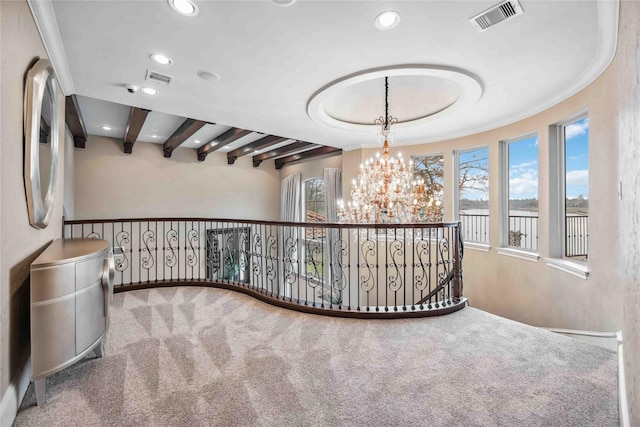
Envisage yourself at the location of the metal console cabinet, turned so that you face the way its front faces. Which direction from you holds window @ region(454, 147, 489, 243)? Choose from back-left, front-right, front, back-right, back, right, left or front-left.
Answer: front-left

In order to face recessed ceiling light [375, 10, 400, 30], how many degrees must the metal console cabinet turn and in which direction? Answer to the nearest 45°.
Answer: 0° — it already faces it

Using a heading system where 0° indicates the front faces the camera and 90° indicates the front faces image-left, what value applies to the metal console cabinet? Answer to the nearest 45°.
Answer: approximately 315°

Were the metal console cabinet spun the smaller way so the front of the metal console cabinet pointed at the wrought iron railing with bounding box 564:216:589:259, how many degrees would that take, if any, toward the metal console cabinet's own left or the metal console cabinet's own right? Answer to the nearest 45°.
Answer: approximately 45° to the metal console cabinet's own left

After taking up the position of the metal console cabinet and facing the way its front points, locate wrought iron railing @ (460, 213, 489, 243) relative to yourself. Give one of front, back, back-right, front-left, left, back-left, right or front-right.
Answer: front-left
